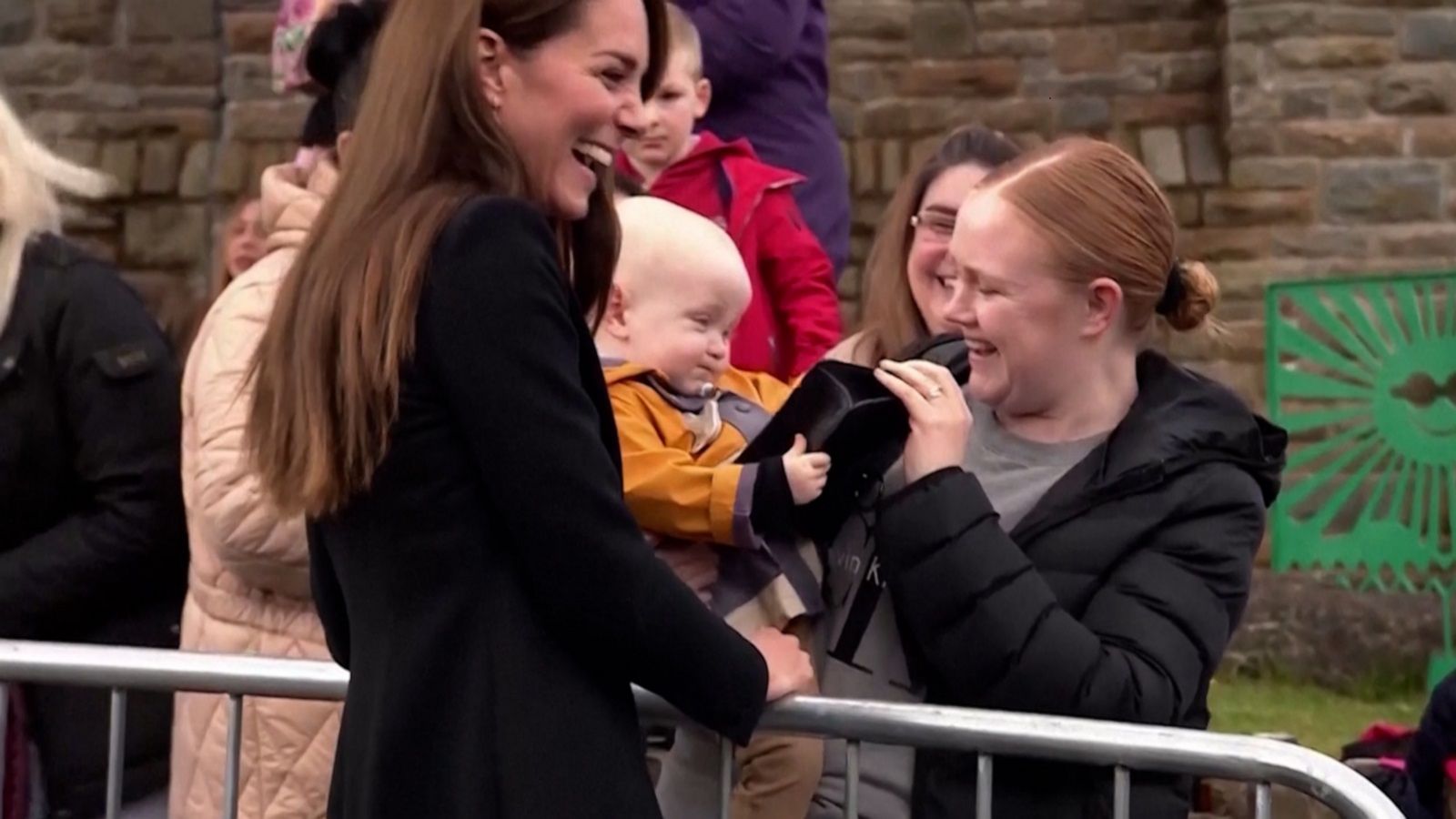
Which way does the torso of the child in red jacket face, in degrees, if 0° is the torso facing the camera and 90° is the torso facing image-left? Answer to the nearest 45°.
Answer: approximately 45°

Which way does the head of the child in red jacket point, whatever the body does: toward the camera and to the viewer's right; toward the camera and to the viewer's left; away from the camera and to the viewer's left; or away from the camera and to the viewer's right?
toward the camera and to the viewer's left

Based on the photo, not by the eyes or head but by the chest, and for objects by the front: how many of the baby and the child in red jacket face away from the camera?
0

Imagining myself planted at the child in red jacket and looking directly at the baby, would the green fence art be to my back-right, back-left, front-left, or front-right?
back-left

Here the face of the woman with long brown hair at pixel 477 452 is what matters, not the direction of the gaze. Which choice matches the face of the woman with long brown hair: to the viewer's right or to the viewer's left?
to the viewer's right

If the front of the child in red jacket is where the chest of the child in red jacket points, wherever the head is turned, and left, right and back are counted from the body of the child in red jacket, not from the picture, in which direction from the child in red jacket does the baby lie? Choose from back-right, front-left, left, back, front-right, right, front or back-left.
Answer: front-left
